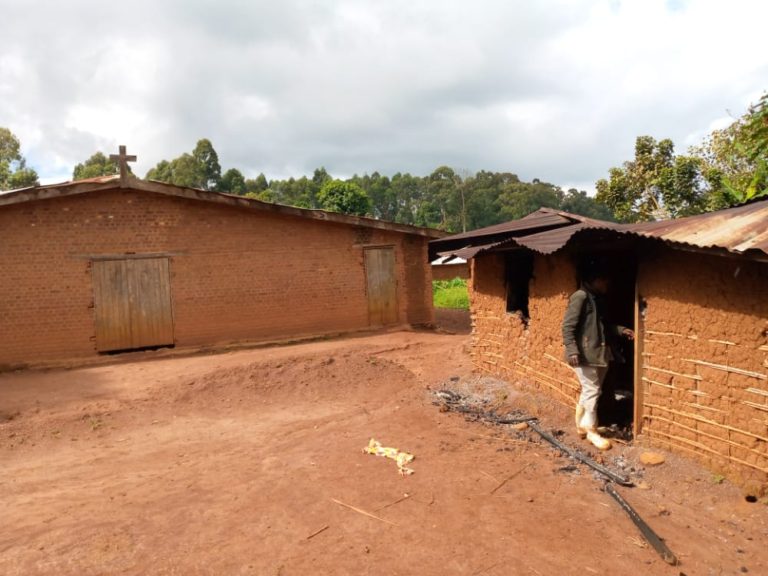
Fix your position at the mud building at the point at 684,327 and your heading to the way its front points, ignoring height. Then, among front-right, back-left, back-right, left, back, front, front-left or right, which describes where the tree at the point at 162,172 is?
right

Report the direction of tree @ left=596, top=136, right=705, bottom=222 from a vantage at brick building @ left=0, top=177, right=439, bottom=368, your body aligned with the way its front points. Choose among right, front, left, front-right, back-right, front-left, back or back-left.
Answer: front-left

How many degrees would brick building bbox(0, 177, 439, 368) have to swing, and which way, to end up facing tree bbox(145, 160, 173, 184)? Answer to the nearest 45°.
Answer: approximately 135° to its left

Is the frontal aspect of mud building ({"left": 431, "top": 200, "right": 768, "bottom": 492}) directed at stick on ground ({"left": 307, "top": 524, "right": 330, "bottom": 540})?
yes

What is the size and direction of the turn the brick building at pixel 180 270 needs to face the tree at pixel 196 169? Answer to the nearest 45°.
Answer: approximately 135° to its left

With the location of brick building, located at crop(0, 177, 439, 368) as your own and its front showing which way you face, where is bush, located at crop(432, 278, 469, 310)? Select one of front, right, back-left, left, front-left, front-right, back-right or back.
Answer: left

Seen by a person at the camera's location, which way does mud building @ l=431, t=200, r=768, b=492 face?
facing the viewer and to the left of the viewer

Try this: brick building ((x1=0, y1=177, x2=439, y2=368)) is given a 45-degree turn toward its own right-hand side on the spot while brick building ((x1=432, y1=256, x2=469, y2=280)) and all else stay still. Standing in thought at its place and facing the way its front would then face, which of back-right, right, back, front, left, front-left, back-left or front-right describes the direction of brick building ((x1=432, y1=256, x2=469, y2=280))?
back-left

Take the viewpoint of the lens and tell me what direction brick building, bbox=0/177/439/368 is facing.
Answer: facing the viewer and to the right of the viewer

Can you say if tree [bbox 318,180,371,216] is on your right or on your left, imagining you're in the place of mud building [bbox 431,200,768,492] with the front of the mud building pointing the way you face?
on your right

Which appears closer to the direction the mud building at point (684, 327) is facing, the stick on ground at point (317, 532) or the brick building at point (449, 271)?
the stick on ground

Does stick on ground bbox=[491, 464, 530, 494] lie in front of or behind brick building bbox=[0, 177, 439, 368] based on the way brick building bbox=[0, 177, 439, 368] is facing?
in front

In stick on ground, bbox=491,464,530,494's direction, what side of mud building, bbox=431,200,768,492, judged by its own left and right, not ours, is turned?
front

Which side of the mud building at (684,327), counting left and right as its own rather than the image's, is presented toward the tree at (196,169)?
right

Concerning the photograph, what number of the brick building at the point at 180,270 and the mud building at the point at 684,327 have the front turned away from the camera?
0
